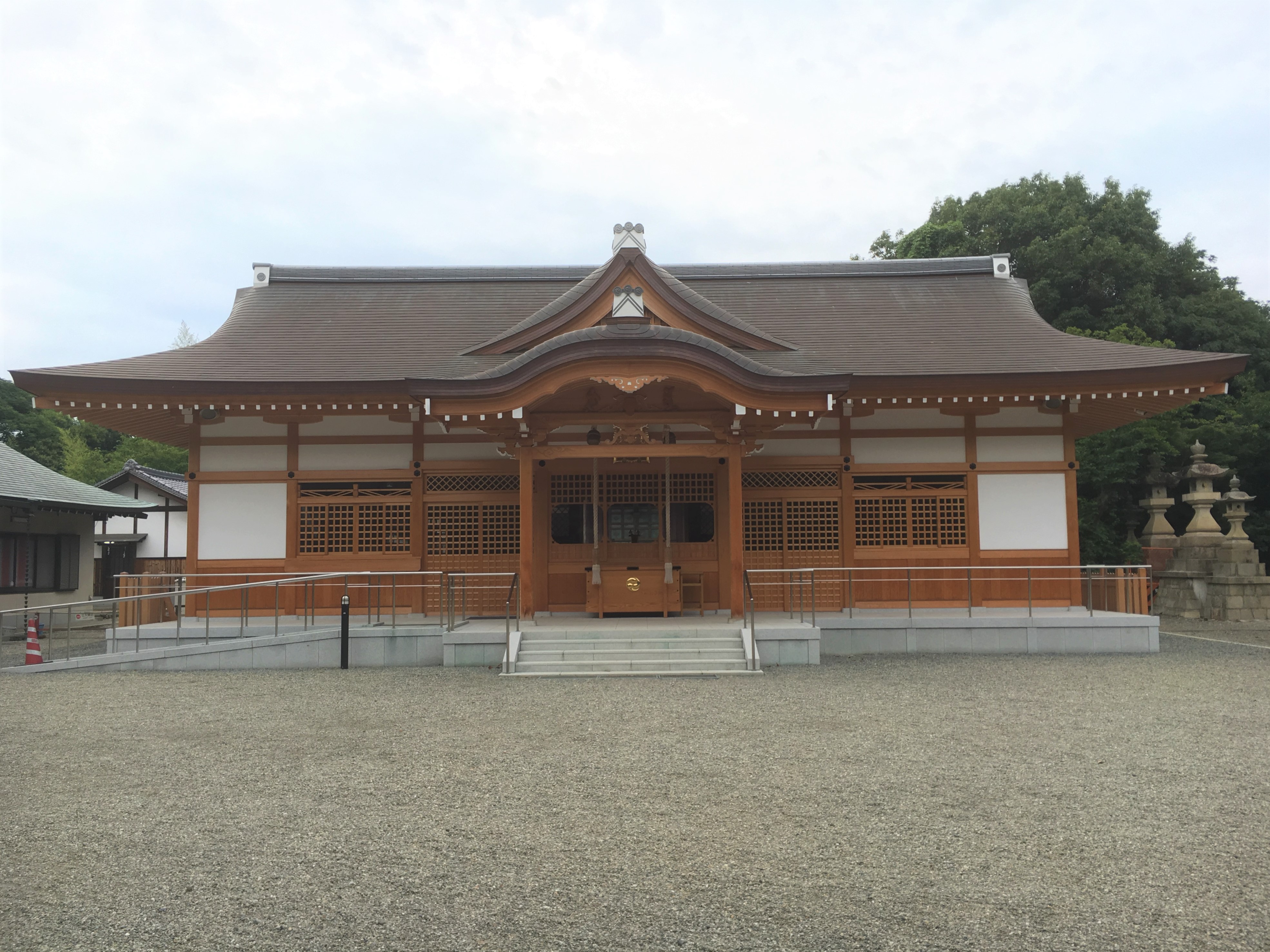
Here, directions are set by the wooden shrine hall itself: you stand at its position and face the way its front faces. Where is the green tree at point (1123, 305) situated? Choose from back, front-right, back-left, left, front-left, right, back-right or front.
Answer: back-left

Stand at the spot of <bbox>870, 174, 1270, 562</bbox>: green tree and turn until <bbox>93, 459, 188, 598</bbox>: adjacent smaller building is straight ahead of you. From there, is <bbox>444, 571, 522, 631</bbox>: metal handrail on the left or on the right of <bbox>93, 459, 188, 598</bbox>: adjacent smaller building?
left

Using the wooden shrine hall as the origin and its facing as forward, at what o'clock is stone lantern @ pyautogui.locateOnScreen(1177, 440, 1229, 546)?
The stone lantern is roughly at 8 o'clock from the wooden shrine hall.

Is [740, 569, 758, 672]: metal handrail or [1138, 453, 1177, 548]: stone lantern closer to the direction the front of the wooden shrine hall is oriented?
the metal handrail

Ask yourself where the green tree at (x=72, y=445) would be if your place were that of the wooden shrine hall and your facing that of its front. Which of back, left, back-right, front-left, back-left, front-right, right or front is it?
back-right

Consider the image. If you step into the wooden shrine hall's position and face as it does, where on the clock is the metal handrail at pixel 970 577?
The metal handrail is roughly at 9 o'clock from the wooden shrine hall.

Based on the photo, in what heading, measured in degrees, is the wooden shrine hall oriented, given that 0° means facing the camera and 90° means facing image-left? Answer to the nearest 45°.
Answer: approximately 0°

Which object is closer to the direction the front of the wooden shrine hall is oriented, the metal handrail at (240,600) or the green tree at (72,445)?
the metal handrail

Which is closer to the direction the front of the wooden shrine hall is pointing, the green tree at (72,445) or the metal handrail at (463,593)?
the metal handrail

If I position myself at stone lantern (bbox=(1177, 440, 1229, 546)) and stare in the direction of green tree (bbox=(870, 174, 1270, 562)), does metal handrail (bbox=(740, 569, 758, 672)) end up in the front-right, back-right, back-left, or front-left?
back-left

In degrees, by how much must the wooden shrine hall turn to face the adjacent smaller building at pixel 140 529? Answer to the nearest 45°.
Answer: approximately 135° to its right

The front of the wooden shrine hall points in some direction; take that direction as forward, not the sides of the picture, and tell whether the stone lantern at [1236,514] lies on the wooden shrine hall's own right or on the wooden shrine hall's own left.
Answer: on the wooden shrine hall's own left

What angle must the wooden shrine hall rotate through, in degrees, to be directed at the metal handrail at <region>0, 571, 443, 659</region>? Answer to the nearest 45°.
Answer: approximately 90° to its right
